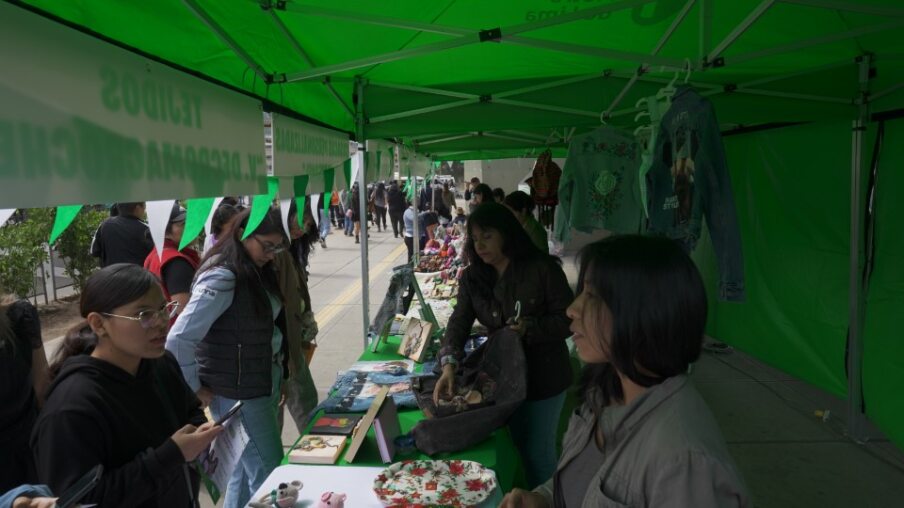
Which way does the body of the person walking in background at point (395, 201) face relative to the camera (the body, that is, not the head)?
away from the camera

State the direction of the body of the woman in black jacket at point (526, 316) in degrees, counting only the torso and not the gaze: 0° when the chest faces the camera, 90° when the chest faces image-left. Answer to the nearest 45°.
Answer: approximately 45°

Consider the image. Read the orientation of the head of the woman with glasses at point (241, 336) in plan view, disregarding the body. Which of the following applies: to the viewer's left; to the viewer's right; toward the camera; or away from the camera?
to the viewer's right

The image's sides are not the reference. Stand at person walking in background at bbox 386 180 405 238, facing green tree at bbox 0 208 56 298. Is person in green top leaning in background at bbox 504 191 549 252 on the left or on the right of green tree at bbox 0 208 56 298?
left

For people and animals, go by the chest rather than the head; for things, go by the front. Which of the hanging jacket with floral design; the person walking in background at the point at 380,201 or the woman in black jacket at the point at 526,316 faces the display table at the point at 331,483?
the woman in black jacket

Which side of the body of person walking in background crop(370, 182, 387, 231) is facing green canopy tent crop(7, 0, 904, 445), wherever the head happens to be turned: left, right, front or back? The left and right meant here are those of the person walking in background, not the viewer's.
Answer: back

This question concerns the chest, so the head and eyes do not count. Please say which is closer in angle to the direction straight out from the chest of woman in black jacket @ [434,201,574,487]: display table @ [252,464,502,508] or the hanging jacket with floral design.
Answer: the display table

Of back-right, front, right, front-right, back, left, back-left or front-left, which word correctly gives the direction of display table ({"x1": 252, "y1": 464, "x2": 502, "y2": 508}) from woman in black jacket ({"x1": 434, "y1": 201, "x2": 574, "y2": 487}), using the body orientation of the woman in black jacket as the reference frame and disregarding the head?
front

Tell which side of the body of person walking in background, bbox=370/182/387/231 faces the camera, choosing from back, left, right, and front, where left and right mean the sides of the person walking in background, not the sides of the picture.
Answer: back

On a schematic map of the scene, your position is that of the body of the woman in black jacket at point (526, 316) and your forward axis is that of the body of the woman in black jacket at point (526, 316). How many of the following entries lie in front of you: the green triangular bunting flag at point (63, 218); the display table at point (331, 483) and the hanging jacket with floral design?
2

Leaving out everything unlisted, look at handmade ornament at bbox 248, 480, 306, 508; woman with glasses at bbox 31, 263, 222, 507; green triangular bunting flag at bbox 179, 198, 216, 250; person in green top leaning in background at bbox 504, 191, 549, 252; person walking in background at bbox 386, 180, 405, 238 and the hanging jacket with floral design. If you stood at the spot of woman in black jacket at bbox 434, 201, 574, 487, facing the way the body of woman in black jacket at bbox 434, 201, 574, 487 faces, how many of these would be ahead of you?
3

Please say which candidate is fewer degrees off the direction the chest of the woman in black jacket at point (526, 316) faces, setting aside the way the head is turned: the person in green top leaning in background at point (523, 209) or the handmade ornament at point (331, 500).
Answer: the handmade ornament

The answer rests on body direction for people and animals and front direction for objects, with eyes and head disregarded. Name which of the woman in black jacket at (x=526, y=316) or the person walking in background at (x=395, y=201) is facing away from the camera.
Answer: the person walking in background

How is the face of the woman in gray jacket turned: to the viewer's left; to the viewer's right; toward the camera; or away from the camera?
to the viewer's left

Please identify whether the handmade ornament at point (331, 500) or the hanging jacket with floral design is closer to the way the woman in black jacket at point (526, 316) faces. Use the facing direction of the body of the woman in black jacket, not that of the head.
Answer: the handmade ornament
